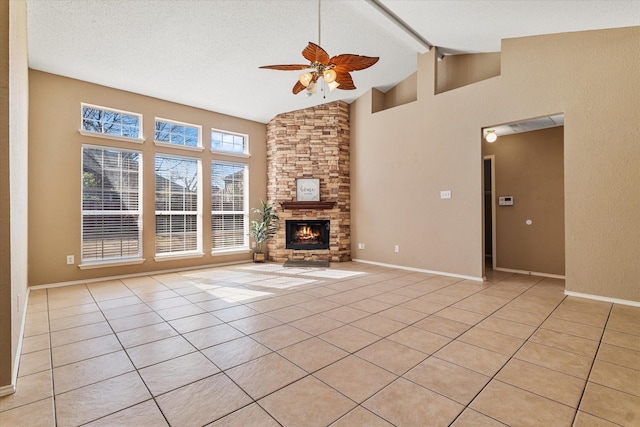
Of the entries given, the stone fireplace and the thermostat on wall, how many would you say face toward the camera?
2

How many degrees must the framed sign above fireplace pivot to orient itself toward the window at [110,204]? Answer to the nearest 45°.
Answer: approximately 45° to its right

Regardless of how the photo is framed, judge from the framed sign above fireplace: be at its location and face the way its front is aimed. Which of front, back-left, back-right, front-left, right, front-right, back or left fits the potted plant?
right

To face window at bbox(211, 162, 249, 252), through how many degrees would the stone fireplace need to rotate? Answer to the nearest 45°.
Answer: approximately 90° to its right

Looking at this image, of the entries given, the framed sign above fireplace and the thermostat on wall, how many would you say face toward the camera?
2

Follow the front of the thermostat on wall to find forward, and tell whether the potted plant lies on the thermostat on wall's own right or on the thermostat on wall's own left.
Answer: on the thermostat on wall's own right

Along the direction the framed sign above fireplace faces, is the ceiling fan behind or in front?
in front

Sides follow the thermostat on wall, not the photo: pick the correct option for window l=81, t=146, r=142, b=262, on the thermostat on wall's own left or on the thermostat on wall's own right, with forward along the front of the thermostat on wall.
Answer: on the thermostat on wall's own right

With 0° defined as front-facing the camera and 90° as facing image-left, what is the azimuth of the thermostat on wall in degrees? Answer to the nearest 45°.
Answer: approximately 0°
